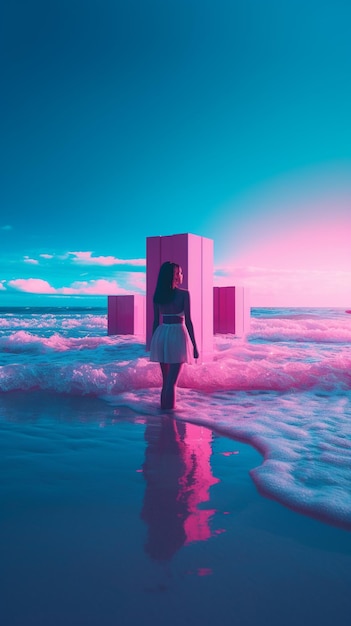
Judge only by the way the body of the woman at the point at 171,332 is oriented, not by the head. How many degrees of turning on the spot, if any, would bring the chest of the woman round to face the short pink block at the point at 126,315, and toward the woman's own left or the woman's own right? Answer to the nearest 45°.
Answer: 0° — they already face it

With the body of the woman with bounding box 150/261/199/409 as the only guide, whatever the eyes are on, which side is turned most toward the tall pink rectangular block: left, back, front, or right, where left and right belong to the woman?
front

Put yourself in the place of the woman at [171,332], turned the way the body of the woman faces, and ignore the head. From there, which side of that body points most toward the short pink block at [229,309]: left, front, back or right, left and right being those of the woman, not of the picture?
front

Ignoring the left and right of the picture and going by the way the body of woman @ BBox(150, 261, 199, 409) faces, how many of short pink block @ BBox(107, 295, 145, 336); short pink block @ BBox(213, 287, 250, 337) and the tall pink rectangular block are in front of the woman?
3

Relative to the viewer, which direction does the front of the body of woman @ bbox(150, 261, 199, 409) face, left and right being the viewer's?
facing away from the viewer
